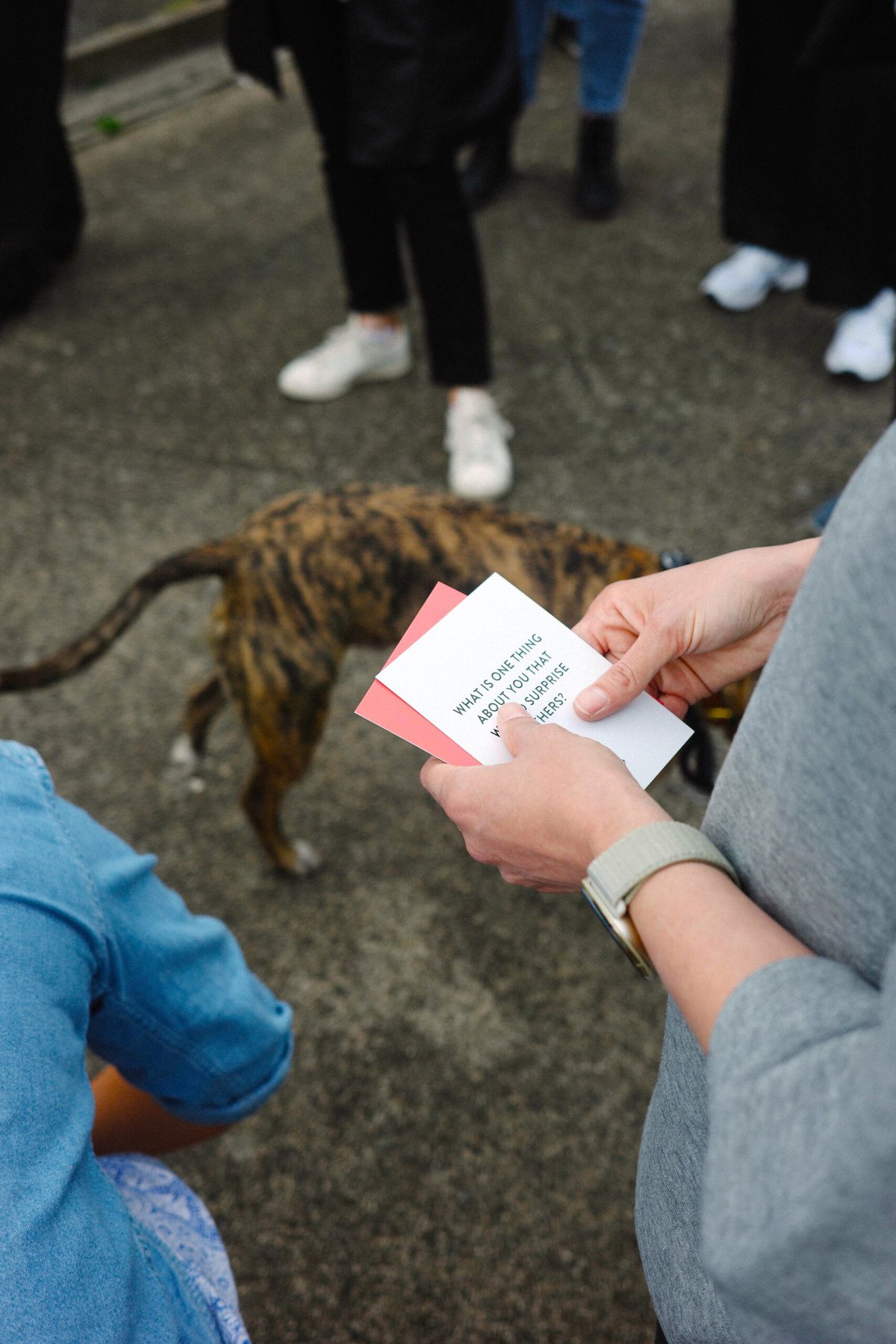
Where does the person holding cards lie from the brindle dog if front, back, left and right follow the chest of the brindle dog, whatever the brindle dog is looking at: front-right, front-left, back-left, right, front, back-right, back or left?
right

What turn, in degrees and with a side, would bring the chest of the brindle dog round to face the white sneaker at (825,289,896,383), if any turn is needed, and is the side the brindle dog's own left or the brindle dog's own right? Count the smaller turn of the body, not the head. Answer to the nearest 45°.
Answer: approximately 45° to the brindle dog's own left

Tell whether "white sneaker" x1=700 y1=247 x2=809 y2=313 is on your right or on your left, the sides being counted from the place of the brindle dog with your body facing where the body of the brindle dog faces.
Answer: on your left

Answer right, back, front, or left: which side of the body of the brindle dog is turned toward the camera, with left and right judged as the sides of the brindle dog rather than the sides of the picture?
right

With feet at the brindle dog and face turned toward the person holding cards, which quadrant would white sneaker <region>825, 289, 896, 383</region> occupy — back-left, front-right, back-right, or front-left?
back-left

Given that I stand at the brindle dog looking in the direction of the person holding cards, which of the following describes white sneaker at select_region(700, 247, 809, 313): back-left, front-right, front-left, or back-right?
back-left

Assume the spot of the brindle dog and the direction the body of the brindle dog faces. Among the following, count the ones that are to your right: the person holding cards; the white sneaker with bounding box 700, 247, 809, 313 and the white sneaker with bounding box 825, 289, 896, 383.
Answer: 1
